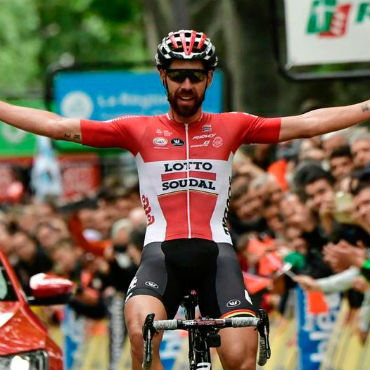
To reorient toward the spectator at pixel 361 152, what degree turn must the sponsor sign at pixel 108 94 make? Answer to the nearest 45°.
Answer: approximately 45° to its left

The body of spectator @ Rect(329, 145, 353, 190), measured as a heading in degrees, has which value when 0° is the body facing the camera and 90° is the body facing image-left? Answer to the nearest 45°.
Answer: approximately 45°

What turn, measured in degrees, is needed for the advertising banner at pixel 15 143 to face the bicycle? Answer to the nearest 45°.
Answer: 0° — it already faces it

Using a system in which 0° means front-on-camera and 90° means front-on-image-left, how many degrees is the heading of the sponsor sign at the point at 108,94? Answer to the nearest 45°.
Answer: approximately 0°

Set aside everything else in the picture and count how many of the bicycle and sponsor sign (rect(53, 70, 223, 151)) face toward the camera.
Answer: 2

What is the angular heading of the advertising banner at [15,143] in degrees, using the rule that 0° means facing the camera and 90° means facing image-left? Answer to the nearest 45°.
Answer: approximately 0°
